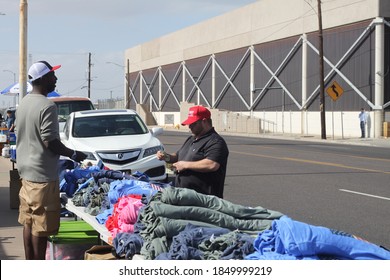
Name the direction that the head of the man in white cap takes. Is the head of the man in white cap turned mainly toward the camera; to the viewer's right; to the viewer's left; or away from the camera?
to the viewer's right

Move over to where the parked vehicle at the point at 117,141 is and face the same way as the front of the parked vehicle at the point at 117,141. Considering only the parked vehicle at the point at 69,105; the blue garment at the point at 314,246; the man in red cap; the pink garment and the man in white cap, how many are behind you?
1

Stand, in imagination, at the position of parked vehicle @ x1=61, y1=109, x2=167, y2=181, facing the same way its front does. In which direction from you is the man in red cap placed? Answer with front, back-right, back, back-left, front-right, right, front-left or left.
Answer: front

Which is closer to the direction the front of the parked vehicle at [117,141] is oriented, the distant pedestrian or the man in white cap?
the man in white cap

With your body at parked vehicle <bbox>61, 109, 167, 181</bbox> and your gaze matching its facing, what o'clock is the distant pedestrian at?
The distant pedestrian is roughly at 7 o'clock from the parked vehicle.

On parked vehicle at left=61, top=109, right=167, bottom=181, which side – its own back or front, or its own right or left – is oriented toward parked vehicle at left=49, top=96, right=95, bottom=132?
back

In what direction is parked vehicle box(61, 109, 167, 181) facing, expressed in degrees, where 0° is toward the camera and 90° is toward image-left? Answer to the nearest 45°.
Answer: approximately 0°

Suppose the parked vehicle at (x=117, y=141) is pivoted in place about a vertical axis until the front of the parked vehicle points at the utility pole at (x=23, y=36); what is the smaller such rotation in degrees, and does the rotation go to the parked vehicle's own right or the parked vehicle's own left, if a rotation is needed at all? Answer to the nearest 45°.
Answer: approximately 135° to the parked vehicle's own right

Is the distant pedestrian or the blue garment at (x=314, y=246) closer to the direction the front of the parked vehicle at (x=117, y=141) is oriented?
the blue garment

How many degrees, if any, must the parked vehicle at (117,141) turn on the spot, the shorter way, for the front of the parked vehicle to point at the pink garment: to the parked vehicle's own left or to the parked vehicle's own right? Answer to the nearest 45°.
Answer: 0° — it already faces it

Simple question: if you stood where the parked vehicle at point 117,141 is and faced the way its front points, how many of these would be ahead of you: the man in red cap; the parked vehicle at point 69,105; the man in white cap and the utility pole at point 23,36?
2

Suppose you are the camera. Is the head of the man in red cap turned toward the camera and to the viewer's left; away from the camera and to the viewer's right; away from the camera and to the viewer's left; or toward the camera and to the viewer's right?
toward the camera and to the viewer's left

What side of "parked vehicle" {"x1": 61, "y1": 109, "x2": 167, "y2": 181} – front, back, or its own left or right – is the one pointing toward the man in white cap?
front
